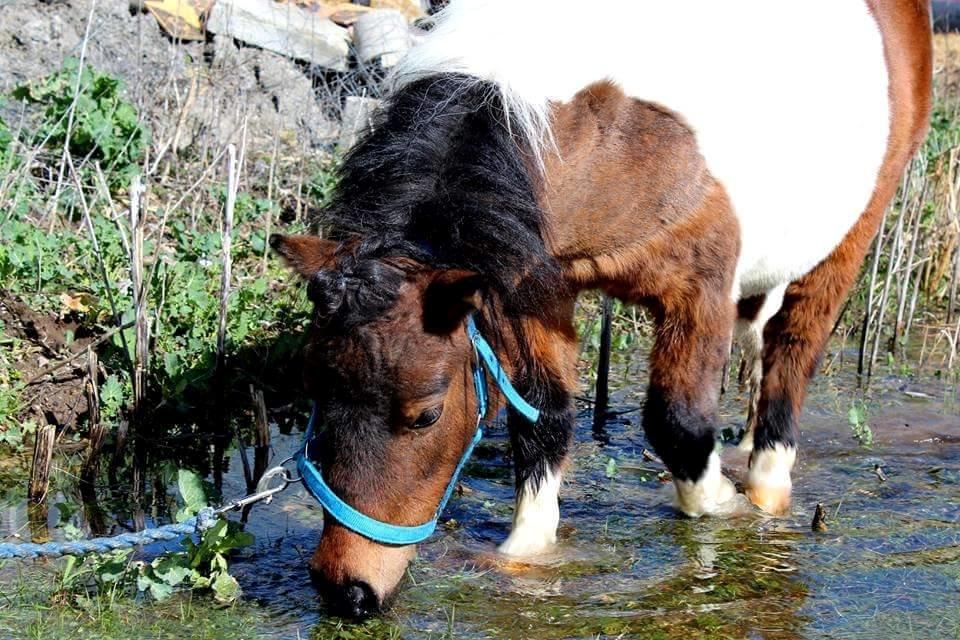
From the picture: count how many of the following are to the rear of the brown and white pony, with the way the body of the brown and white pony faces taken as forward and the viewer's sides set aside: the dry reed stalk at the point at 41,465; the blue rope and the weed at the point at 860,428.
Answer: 1

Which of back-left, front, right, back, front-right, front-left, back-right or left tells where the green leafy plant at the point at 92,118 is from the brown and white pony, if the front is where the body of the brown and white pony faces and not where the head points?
right

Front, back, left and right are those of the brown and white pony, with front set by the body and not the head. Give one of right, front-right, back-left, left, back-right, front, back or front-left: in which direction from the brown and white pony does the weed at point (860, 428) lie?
back

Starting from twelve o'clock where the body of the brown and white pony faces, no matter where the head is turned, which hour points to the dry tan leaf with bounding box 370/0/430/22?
The dry tan leaf is roughly at 4 o'clock from the brown and white pony.

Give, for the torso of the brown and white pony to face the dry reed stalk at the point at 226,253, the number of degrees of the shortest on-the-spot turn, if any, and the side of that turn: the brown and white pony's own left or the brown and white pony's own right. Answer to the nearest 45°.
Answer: approximately 90° to the brown and white pony's own right

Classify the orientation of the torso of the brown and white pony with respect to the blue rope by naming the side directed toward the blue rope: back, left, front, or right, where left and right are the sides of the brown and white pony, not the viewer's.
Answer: front

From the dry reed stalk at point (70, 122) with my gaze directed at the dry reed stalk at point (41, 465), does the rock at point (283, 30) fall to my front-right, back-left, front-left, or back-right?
back-left

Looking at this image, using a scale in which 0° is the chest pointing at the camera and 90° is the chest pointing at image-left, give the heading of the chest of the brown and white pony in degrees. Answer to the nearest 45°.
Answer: approximately 45°

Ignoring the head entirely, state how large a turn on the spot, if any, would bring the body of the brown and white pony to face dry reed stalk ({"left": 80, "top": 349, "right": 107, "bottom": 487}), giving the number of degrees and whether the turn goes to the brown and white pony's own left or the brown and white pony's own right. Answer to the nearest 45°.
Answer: approximately 45° to the brown and white pony's own right

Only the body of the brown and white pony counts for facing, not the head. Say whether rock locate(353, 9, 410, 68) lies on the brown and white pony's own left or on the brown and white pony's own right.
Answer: on the brown and white pony's own right
